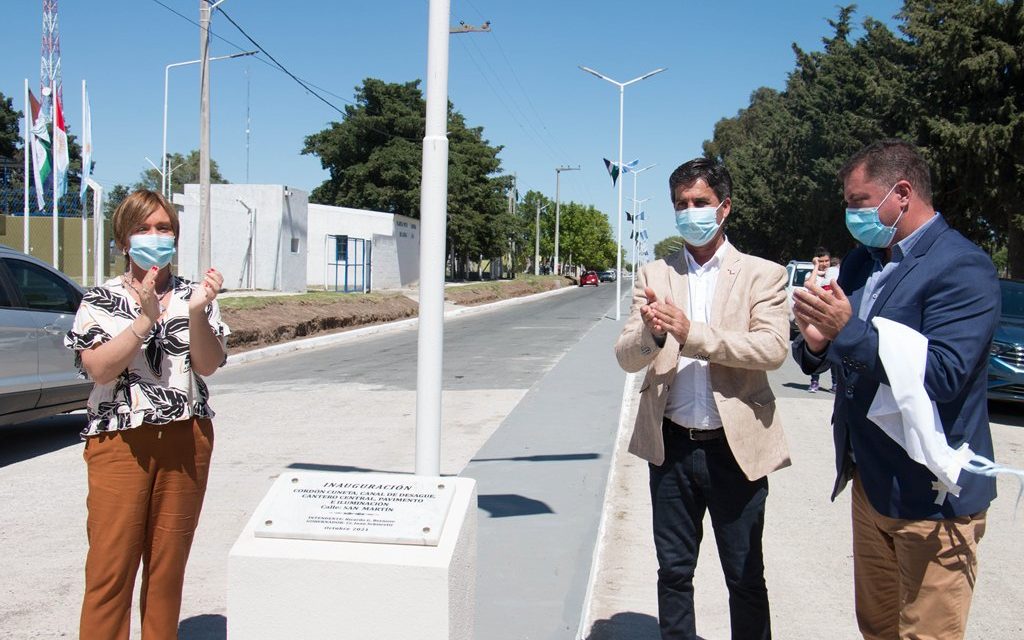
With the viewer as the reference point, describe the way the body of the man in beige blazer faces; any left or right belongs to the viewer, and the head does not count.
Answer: facing the viewer and to the left of the viewer

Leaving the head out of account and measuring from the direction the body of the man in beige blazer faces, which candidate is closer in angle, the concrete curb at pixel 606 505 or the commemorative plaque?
the commemorative plaque

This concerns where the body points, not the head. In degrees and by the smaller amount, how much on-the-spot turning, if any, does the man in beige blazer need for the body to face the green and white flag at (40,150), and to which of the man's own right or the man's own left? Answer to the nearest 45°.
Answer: approximately 90° to the man's own right

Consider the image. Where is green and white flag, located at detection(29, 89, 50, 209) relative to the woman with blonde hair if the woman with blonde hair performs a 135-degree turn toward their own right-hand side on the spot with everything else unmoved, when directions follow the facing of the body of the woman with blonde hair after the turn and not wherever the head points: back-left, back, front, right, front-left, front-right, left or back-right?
front-right

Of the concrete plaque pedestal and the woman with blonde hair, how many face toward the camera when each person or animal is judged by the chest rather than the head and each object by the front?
2

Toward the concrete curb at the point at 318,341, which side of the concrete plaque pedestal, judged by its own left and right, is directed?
back

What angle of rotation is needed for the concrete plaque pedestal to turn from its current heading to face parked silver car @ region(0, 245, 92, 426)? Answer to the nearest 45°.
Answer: approximately 135° to its right

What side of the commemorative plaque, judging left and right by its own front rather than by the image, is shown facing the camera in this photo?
front

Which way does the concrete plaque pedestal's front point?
toward the camera

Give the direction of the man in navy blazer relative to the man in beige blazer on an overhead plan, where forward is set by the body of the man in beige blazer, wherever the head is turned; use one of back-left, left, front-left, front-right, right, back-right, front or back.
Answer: left

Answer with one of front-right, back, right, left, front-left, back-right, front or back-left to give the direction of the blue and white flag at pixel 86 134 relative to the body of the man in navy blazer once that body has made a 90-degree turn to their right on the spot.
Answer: front

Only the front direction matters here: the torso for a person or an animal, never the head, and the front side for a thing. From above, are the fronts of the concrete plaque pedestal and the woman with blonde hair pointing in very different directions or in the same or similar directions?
same or similar directions

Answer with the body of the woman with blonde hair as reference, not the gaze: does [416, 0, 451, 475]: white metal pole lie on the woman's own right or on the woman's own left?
on the woman's own left
